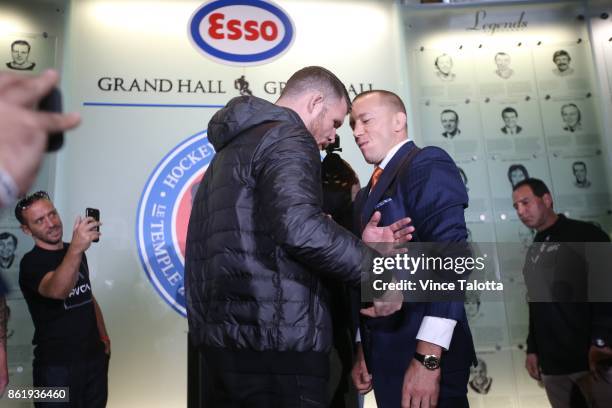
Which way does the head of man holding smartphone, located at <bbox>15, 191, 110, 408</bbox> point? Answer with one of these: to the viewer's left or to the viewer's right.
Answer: to the viewer's right

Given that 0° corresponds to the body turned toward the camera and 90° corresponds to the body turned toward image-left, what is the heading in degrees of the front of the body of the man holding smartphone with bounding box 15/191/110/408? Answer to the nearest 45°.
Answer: approximately 315°

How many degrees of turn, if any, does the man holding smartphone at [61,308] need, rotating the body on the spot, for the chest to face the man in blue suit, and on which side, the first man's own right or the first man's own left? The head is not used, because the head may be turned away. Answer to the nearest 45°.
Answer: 0° — they already face them

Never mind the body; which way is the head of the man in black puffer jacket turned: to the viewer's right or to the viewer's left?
to the viewer's right

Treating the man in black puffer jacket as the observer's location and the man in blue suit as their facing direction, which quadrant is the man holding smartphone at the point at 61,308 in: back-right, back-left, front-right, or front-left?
back-left

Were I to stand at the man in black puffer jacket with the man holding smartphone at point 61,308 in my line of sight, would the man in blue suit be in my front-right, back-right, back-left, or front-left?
back-right

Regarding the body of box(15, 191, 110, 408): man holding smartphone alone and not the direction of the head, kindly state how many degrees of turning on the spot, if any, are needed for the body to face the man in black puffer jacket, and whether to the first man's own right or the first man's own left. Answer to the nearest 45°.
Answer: approximately 45° to the first man's own right
